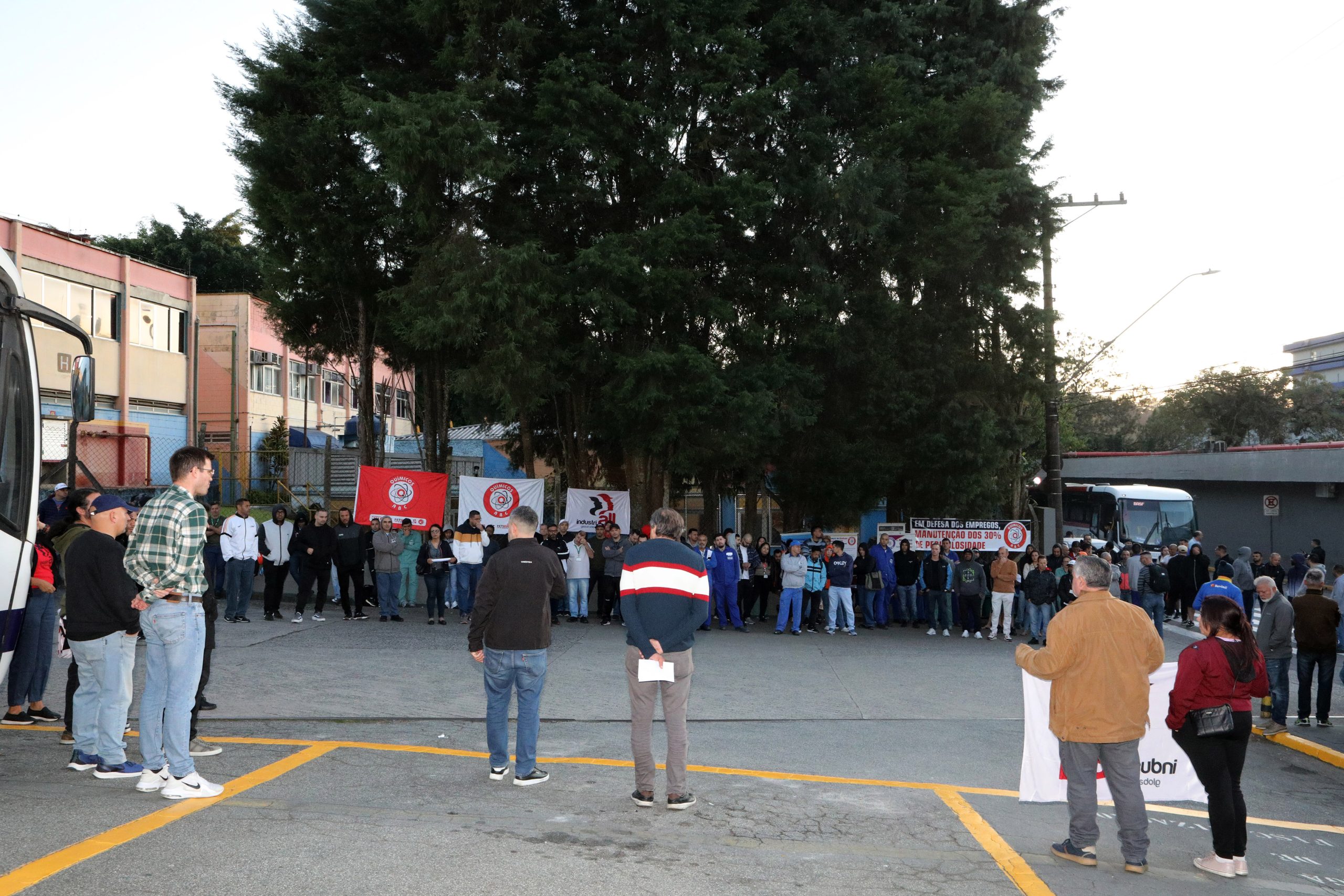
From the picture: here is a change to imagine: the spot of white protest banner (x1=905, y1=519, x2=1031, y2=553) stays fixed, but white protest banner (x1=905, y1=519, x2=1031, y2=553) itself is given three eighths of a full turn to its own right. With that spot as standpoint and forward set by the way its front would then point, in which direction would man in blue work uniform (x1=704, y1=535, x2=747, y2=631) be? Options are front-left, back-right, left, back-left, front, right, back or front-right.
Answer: left

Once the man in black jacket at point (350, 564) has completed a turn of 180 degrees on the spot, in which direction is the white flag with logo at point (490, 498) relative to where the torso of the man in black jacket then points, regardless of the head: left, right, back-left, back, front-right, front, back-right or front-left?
front-right

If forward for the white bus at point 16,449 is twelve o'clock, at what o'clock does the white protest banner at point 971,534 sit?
The white protest banner is roughly at 11 o'clock from the white bus.

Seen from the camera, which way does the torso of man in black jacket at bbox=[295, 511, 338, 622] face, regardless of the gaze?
toward the camera

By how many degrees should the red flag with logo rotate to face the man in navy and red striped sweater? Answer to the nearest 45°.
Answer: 0° — it already faces them

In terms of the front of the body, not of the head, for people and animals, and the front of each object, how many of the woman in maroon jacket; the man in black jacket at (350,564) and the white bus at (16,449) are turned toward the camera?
1

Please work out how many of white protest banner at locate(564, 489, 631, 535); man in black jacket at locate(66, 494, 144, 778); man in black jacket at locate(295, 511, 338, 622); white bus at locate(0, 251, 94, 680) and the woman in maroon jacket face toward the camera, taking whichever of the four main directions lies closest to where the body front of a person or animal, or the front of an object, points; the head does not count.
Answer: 2

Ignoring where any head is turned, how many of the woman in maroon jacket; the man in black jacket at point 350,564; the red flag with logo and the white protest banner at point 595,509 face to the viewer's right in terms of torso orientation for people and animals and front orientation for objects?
0

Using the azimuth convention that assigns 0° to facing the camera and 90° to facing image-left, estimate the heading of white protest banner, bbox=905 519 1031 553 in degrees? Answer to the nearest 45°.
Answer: approximately 0°

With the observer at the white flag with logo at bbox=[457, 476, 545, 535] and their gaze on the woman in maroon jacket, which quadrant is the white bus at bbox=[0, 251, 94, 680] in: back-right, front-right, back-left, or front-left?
front-right

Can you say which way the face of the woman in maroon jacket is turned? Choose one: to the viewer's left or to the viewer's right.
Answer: to the viewer's left

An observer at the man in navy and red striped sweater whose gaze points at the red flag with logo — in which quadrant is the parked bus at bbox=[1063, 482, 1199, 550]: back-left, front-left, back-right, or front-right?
front-right

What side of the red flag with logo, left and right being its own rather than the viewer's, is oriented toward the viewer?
front

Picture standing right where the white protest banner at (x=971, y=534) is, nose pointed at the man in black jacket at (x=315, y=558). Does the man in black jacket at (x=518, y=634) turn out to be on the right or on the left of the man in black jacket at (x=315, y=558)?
left

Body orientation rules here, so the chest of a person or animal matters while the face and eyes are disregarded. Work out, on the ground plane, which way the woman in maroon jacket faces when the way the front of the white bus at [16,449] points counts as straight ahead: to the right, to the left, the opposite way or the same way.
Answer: to the left

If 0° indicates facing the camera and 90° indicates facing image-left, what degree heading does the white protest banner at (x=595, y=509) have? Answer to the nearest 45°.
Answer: approximately 0°

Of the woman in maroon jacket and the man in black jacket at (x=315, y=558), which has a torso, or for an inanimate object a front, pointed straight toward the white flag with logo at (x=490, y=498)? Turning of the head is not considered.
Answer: the woman in maroon jacket

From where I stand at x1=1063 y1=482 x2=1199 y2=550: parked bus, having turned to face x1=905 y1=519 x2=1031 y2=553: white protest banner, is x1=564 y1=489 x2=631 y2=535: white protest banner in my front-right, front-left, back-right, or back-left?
front-right

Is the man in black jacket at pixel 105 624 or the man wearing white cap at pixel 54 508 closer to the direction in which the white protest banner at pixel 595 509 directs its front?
the man in black jacket

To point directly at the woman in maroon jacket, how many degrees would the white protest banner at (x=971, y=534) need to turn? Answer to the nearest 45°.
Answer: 0° — it already faces them
